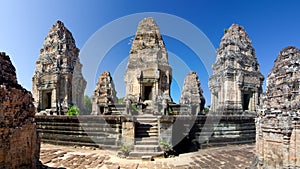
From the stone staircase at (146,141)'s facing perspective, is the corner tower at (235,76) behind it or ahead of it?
behind

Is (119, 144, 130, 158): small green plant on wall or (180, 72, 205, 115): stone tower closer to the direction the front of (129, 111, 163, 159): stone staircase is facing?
the small green plant on wall

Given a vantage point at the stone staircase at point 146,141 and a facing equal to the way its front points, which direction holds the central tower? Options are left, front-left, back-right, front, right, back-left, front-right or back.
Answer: back

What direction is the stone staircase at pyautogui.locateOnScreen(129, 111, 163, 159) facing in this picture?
toward the camera

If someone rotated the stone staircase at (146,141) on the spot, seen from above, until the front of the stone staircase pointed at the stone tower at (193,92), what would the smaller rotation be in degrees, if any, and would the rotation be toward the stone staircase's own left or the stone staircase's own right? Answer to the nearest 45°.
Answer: approximately 180°

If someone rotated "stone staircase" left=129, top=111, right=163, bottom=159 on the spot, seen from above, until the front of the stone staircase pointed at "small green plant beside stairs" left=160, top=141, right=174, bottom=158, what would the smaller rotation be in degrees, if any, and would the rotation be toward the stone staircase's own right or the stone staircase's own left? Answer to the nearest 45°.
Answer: approximately 45° to the stone staircase's own left

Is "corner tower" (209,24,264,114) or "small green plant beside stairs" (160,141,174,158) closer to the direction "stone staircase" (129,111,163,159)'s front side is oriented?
the small green plant beside stairs

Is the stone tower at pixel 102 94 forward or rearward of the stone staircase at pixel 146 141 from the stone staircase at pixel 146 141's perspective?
rearward

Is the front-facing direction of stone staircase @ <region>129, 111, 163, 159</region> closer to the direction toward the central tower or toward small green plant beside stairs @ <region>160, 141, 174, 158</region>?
the small green plant beside stairs
